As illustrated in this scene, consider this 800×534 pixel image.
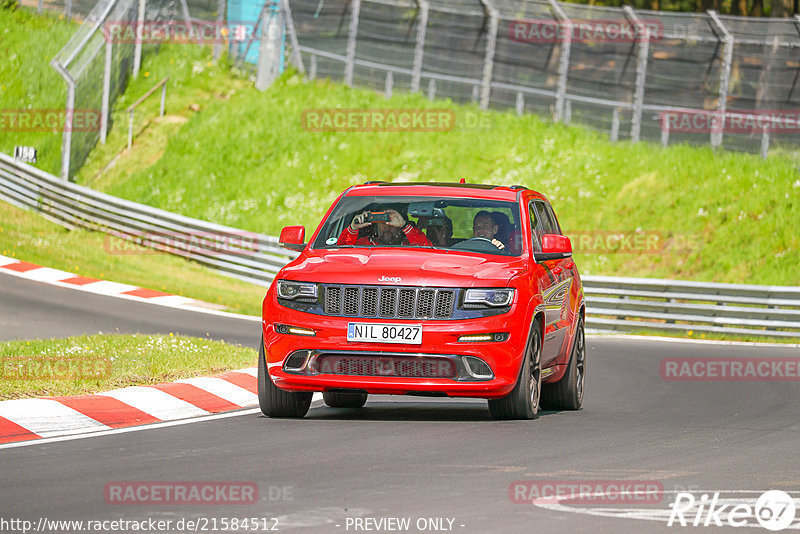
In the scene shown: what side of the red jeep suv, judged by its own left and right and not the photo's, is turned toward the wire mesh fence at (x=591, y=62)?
back

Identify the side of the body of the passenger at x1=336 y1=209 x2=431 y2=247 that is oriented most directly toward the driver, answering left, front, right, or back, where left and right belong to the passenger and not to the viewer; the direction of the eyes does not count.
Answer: left

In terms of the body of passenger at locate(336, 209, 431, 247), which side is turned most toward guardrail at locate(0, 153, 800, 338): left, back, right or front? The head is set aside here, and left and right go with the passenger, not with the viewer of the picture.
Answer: back

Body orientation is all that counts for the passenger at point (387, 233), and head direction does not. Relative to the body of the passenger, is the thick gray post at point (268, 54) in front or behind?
behind

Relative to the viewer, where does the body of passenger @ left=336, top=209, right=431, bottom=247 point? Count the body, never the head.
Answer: toward the camera

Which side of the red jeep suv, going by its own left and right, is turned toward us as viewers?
front
